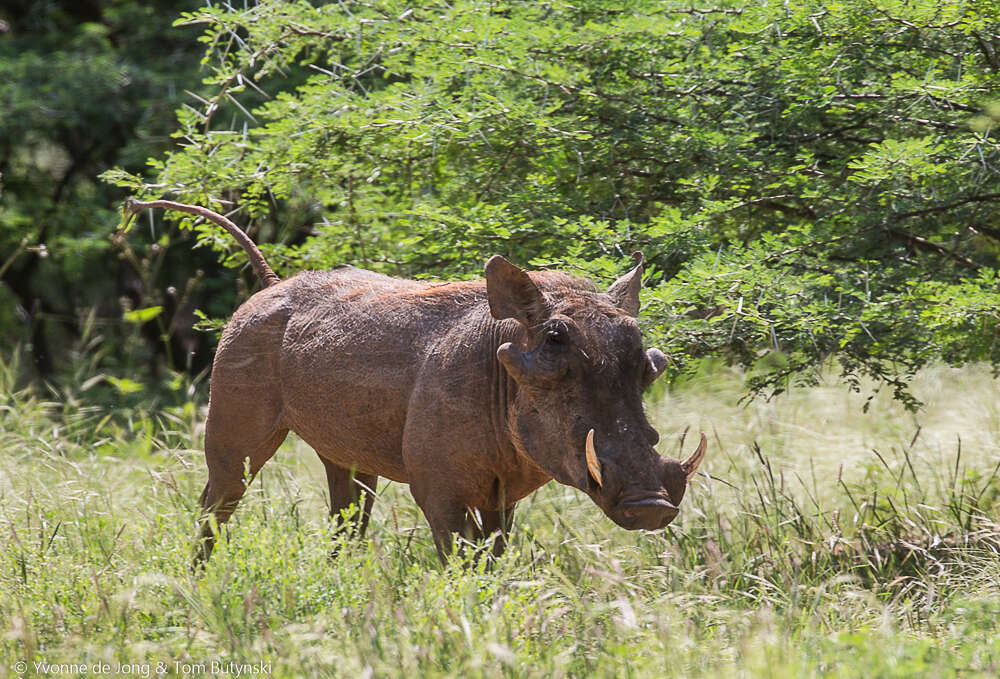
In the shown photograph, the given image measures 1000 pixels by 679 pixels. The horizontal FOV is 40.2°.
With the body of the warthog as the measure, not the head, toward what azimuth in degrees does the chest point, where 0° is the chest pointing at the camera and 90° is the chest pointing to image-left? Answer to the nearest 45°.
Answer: approximately 315°
